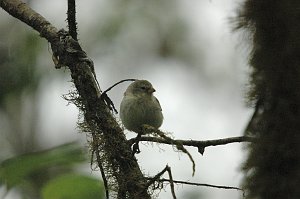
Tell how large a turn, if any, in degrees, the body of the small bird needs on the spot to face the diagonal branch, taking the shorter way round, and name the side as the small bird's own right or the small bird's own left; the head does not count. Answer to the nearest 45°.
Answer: approximately 45° to the small bird's own right

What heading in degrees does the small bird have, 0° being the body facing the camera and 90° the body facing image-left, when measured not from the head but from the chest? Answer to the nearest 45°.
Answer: approximately 315°

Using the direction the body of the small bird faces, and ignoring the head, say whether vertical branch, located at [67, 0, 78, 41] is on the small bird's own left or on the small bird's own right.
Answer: on the small bird's own right
